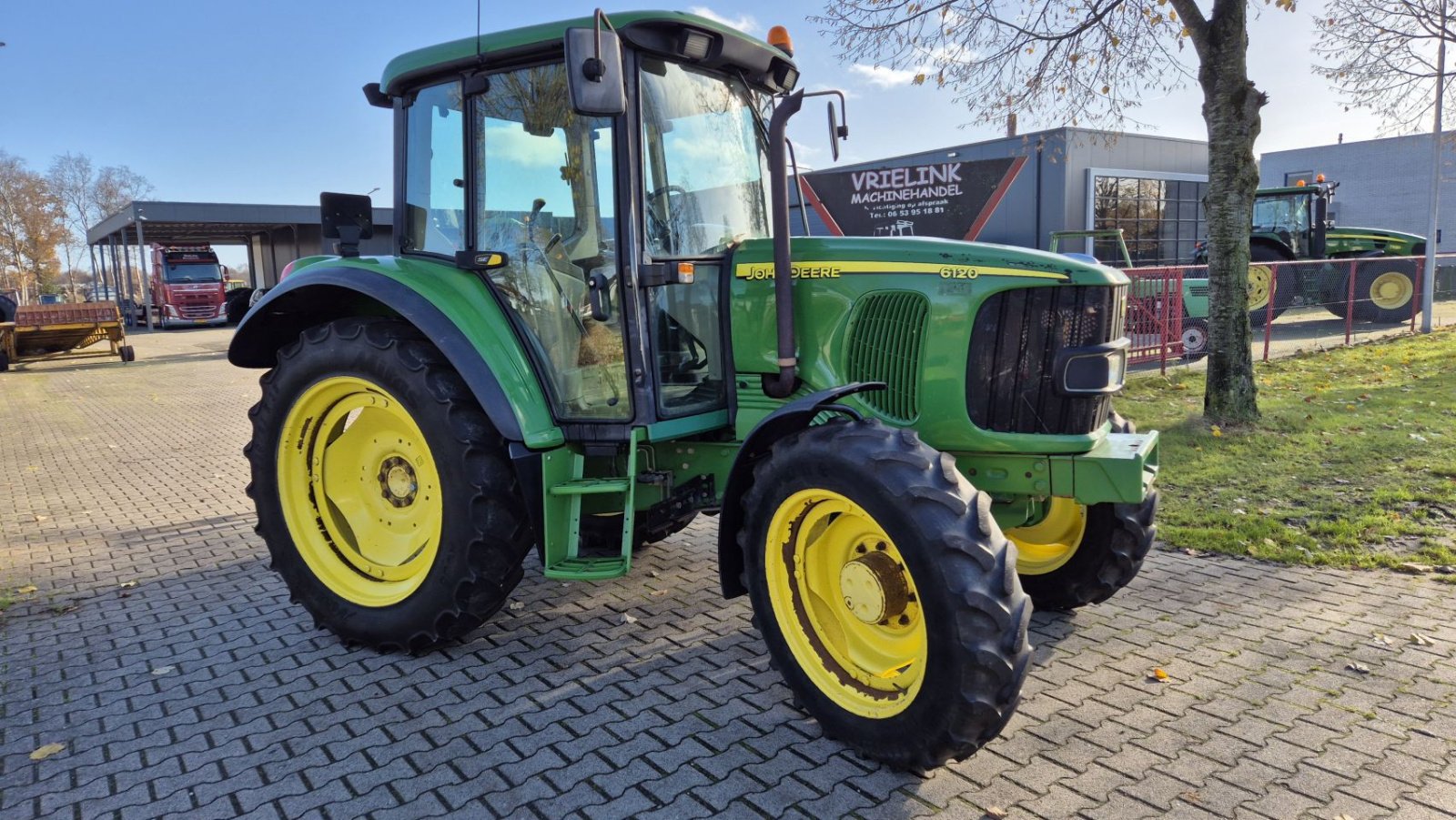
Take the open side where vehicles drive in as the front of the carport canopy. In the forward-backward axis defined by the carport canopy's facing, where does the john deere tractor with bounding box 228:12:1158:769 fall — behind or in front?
in front

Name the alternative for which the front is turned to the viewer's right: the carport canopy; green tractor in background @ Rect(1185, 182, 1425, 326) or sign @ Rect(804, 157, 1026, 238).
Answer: the green tractor in background

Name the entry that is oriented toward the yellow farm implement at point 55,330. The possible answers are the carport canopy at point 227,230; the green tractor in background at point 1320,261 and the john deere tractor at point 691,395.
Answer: the carport canopy

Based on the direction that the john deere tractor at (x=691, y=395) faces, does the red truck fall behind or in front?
behind

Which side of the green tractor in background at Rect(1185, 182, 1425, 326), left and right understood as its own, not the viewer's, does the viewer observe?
right

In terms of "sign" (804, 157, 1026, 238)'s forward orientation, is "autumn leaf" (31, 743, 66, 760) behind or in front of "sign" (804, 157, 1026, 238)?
in front

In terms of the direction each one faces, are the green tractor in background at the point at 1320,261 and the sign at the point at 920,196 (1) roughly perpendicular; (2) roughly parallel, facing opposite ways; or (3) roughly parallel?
roughly perpendicular

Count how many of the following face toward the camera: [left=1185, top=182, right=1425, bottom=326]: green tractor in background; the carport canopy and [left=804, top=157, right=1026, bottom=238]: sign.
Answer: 2

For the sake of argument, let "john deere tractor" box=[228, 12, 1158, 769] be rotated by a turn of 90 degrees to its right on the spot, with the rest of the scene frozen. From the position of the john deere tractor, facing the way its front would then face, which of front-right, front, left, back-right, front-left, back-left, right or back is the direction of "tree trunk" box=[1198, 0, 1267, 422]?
back

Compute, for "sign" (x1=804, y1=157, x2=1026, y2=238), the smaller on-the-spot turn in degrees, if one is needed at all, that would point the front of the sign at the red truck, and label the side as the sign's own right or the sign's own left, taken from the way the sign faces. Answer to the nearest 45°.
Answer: approximately 90° to the sign's own right

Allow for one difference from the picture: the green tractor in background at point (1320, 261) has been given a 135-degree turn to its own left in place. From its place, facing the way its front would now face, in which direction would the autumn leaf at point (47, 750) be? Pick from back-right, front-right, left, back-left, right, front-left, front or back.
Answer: back-left

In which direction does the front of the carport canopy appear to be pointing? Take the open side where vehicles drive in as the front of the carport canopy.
toward the camera

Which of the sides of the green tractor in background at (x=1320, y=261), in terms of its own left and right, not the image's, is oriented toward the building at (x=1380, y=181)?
left

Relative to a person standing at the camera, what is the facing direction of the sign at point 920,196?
facing the viewer
